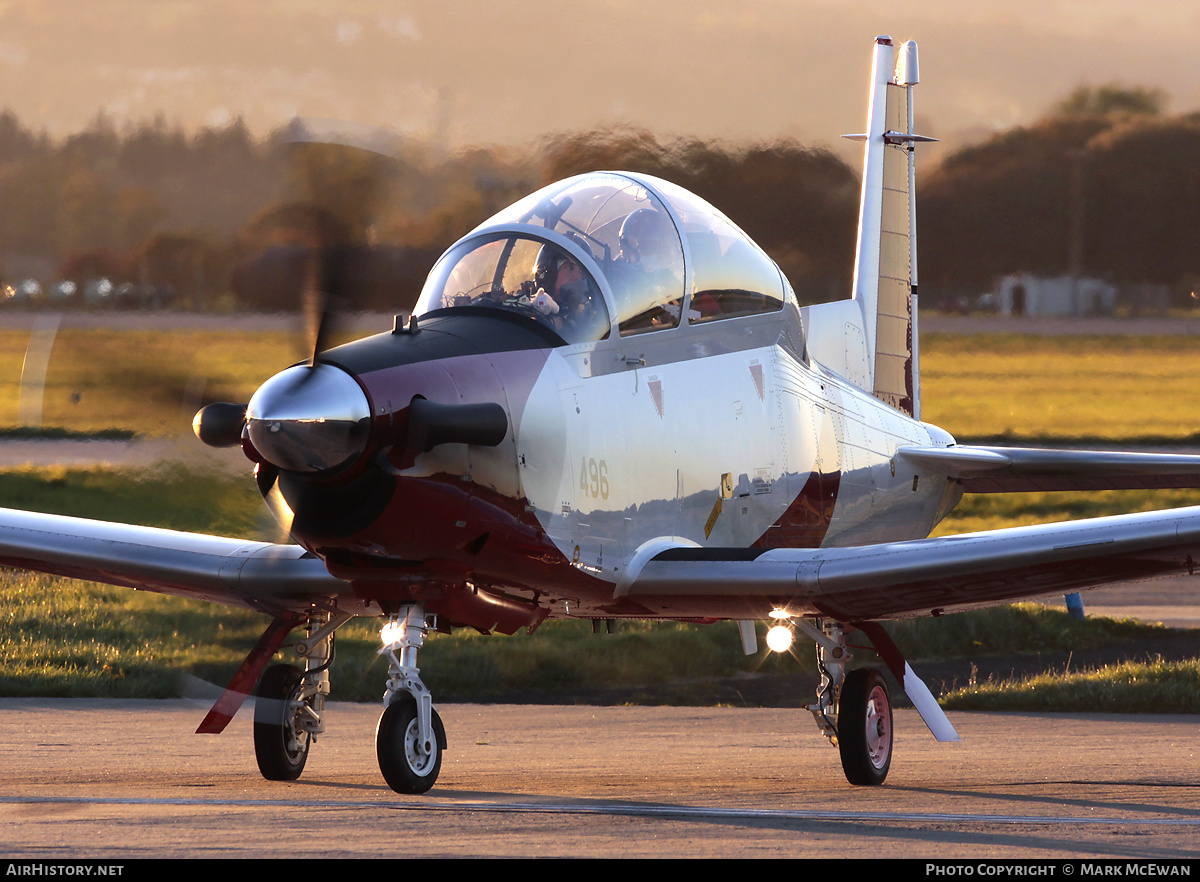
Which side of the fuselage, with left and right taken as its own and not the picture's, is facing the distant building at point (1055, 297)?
back

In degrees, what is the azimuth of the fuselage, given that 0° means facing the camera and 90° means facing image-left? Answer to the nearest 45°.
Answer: approximately 45°
